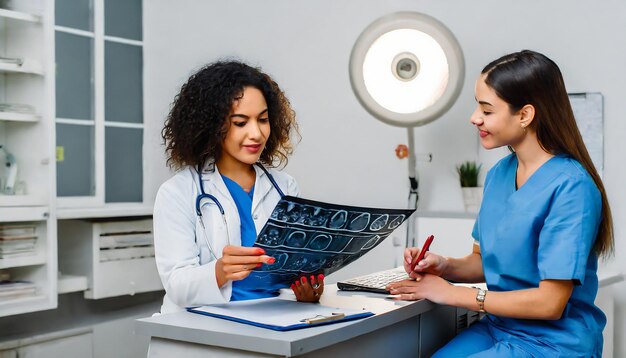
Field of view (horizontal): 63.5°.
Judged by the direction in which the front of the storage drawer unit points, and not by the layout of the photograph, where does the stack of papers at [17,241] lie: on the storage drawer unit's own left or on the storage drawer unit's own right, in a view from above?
on the storage drawer unit's own right

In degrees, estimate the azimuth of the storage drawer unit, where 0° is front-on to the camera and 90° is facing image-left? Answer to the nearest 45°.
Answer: approximately 315°

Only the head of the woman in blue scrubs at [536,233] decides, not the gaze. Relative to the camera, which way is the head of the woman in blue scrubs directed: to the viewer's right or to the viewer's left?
to the viewer's left

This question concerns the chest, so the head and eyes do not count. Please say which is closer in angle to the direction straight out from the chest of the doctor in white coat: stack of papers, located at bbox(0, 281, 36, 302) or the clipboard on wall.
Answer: the clipboard on wall

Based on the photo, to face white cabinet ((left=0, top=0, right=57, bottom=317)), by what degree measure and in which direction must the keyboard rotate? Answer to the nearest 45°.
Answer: approximately 180°
